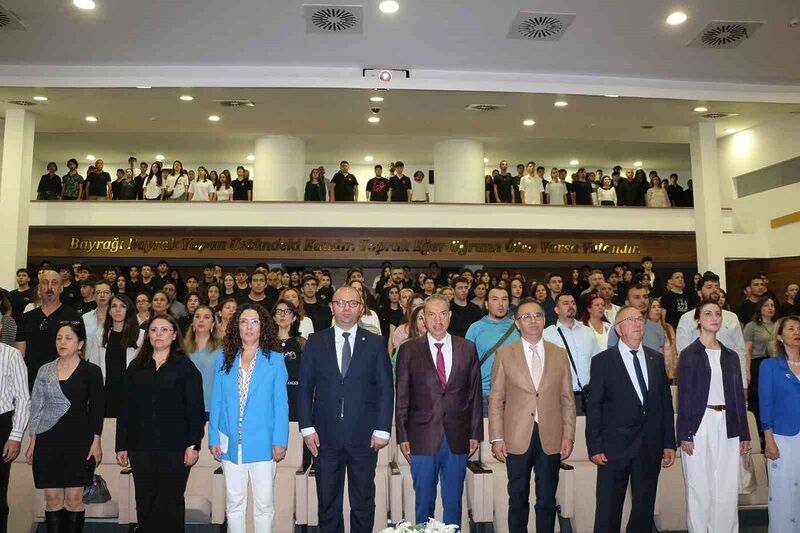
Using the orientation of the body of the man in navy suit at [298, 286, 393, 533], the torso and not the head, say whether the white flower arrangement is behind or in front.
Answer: in front

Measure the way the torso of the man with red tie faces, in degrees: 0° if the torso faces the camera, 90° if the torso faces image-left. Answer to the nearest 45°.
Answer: approximately 0°

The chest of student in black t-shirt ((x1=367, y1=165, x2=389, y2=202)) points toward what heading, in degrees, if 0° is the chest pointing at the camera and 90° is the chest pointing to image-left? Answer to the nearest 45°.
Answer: approximately 0°

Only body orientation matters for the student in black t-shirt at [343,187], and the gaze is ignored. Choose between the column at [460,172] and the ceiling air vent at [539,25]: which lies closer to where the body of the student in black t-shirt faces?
the ceiling air vent

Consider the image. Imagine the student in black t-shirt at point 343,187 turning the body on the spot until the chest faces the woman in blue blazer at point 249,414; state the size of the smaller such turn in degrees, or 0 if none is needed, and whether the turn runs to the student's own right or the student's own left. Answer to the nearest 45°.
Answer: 0° — they already face them

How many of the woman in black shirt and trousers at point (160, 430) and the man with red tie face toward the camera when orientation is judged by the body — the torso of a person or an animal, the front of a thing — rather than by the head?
2

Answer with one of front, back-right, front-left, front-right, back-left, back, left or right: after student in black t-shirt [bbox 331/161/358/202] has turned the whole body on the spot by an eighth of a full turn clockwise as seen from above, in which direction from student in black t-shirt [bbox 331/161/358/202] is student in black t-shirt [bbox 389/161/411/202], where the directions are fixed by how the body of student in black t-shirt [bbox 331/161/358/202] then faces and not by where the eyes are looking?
back-left

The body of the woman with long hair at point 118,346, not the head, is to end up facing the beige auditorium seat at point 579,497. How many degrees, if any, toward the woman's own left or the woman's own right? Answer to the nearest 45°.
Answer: approximately 45° to the woman's own left
